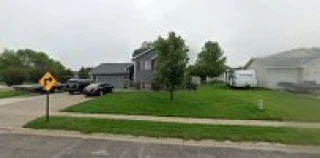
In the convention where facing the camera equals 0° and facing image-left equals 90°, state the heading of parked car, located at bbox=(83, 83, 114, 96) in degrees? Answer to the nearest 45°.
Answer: approximately 45°

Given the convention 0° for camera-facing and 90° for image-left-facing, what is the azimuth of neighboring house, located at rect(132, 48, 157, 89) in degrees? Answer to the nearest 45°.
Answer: approximately 45°

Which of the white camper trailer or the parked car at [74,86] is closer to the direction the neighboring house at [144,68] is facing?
the parked car

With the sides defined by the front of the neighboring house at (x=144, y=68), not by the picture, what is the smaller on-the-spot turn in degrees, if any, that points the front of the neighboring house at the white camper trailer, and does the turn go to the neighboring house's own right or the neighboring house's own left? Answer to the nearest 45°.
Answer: approximately 135° to the neighboring house's own left

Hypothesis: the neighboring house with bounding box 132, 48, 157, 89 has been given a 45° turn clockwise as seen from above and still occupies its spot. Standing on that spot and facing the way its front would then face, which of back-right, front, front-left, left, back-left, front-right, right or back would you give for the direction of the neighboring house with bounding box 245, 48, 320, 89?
back

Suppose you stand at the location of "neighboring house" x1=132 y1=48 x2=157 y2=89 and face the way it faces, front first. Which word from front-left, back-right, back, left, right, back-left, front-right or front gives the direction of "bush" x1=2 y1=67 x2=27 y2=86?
front-right

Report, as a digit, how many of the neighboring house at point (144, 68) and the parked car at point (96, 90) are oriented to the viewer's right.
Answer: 0
